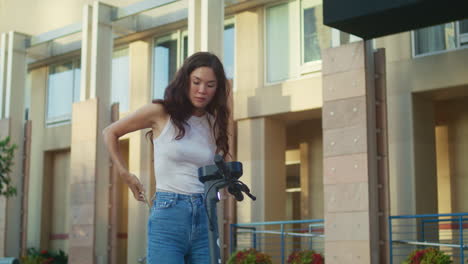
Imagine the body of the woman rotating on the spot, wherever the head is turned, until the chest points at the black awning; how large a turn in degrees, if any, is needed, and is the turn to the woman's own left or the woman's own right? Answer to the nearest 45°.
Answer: approximately 90° to the woman's own left

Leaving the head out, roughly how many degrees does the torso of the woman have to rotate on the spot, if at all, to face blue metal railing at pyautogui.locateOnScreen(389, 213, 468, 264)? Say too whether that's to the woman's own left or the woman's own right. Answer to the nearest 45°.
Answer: approximately 90° to the woman's own left

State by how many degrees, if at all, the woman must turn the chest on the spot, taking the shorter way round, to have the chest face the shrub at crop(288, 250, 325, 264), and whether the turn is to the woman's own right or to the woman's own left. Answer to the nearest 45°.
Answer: approximately 135° to the woman's own left

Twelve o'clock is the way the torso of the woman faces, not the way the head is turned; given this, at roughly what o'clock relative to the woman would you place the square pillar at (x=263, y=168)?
The square pillar is roughly at 8 o'clock from the woman.

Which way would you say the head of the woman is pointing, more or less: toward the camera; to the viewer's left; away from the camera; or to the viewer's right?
toward the camera

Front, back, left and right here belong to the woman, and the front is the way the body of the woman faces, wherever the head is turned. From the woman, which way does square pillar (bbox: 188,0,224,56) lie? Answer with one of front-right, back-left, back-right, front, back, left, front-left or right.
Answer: back-left

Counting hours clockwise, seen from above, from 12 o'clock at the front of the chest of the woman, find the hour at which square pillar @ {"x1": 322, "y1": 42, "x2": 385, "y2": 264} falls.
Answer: The square pillar is roughly at 8 o'clock from the woman.

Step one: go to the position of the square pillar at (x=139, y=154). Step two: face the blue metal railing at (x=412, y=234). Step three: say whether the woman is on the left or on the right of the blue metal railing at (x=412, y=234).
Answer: right

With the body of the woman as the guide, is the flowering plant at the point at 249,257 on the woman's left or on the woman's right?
on the woman's left

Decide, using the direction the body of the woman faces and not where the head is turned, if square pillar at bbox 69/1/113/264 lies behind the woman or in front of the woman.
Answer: behind

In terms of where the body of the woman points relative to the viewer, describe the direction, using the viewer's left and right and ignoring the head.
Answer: facing the viewer and to the right of the viewer

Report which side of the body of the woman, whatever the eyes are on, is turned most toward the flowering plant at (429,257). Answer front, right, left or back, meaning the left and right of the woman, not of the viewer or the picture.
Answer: left

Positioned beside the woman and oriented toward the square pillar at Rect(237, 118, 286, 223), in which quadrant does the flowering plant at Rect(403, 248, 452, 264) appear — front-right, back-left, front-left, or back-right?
front-right
